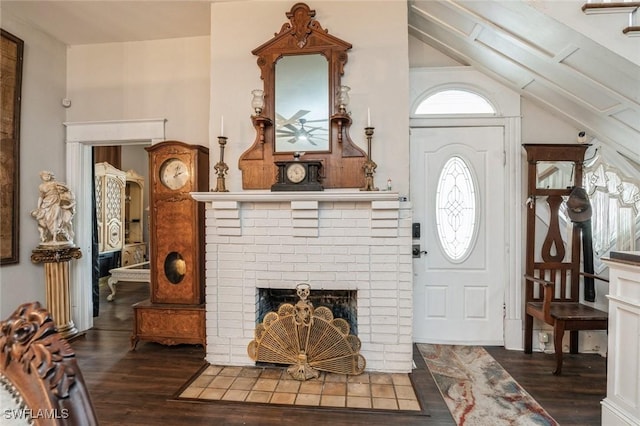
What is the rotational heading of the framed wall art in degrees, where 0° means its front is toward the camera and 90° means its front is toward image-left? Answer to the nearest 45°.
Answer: approximately 315°

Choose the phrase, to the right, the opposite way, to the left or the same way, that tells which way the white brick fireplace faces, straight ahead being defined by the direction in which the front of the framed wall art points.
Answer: to the right

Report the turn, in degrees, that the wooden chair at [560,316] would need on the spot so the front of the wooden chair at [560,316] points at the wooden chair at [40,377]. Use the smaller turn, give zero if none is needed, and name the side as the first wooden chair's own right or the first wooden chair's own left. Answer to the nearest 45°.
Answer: approximately 45° to the first wooden chair's own right

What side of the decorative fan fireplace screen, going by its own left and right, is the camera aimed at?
front

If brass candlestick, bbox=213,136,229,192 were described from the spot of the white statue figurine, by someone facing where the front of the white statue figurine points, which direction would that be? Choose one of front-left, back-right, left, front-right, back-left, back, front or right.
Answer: front-left

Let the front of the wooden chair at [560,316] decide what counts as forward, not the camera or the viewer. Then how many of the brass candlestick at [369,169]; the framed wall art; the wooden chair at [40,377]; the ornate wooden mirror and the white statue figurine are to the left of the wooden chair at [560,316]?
0

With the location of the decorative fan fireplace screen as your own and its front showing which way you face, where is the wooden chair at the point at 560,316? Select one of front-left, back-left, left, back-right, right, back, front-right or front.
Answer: left

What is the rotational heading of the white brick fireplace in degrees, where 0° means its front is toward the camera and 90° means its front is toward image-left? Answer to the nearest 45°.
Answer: approximately 0°

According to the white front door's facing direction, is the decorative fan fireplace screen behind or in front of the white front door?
in front

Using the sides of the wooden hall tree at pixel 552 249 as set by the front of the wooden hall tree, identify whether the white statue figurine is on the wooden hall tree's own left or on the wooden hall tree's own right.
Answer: on the wooden hall tree's own right

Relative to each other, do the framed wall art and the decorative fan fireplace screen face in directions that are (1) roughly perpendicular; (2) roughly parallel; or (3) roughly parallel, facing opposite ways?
roughly perpendicular

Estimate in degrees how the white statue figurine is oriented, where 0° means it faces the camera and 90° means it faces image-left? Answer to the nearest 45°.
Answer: approximately 0°

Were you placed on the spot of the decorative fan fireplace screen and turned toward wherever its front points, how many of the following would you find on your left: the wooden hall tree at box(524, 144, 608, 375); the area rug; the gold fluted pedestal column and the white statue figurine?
2

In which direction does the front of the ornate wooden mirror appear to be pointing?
toward the camera

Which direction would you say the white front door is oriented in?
toward the camera

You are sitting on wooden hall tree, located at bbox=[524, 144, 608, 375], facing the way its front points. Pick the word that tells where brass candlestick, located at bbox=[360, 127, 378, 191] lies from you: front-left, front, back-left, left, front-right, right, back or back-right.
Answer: right
